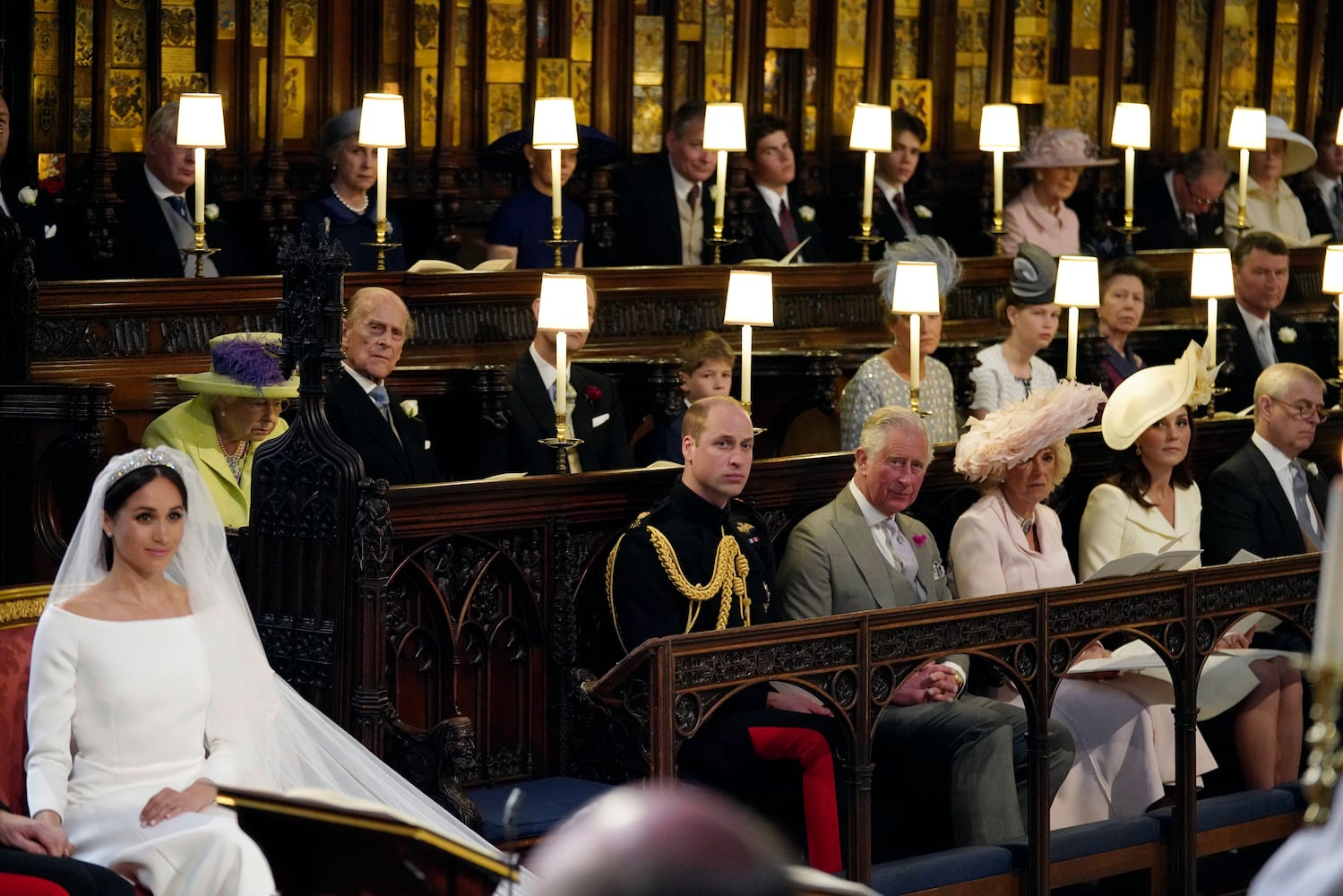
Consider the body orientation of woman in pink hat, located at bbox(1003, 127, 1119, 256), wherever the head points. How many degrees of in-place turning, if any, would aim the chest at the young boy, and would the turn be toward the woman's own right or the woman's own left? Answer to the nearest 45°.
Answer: approximately 45° to the woman's own right

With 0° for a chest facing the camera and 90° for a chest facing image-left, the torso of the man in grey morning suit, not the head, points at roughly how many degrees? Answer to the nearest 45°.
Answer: approximately 315°

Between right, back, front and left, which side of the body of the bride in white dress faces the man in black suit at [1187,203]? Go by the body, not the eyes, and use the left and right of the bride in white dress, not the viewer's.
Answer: left

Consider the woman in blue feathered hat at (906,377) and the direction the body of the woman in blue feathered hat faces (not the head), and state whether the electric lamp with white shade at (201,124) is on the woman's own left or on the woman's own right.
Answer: on the woman's own right

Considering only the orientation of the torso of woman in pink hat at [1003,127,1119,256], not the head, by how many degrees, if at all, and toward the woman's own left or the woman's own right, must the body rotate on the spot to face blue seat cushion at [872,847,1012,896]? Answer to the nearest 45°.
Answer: approximately 45° to the woman's own right

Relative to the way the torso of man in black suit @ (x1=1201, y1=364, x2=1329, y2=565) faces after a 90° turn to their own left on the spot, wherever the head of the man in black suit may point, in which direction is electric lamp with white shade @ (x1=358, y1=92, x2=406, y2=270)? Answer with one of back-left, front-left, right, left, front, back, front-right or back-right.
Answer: back-left

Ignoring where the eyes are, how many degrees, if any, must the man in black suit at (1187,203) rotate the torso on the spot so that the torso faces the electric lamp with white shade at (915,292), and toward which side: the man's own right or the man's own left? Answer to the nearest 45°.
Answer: approximately 45° to the man's own right

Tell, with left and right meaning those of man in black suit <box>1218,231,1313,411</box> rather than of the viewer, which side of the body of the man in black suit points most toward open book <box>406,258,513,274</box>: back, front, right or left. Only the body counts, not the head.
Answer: right

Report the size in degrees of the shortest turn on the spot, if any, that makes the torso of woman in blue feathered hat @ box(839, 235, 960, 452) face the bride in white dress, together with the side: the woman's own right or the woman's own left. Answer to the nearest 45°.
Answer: approximately 90° to the woman's own right
